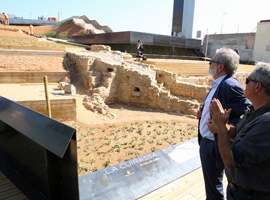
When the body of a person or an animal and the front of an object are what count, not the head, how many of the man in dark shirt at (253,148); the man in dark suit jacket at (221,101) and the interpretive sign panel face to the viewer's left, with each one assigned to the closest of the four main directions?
2

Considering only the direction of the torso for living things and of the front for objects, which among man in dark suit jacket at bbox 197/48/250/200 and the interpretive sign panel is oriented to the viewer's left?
the man in dark suit jacket

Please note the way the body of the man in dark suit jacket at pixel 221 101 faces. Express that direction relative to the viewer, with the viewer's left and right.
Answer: facing to the left of the viewer

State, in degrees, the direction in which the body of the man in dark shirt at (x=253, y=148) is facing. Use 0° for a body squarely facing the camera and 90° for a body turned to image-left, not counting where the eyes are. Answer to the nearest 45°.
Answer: approximately 90°

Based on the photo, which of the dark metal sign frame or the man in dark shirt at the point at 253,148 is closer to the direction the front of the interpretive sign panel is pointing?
the man in dark shirt

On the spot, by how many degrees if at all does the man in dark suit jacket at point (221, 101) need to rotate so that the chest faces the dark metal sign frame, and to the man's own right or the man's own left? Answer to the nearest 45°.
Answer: approximately 45° to the man's own left

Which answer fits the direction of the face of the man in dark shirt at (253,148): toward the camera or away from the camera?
away from the camera

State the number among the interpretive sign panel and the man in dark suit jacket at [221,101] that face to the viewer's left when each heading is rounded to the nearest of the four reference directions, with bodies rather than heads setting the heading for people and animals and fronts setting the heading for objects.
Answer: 1
